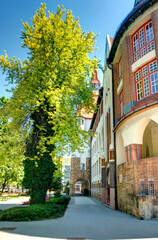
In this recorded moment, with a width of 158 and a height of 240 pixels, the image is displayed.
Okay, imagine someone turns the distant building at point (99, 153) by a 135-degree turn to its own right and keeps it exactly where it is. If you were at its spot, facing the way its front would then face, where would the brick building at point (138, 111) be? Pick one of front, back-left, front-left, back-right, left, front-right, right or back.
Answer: back-right
